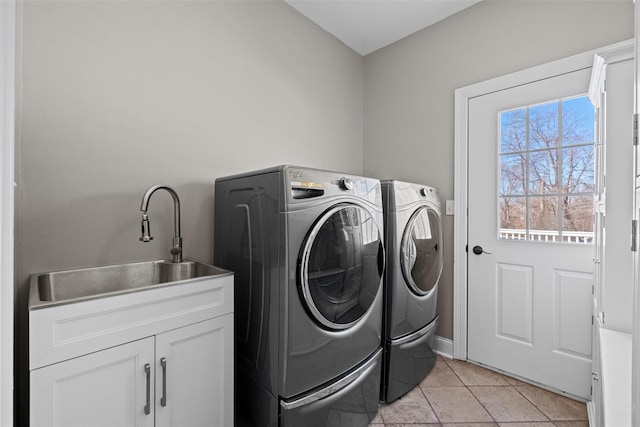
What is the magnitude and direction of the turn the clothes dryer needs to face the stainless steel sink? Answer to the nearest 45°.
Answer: approximately 90° to its right

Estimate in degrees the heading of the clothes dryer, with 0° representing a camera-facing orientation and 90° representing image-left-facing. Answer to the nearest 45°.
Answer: approximately 315°

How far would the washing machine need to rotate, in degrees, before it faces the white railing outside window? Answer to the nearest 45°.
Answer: approximately 45° to its left

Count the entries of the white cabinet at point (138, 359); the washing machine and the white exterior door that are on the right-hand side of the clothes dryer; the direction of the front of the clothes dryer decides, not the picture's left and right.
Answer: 2

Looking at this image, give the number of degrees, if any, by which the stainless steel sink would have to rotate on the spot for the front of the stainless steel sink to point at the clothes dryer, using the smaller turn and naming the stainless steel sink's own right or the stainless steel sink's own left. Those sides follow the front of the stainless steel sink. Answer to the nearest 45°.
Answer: approximately 45° to the stainless steel sink's own left

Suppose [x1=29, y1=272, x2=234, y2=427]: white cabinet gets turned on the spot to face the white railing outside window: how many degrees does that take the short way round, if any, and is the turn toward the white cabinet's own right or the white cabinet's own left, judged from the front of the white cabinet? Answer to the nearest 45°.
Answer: approximately 45° to the white cabinet's own left

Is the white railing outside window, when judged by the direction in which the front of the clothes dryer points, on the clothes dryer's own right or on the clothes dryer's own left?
on the clothes dryer's own left

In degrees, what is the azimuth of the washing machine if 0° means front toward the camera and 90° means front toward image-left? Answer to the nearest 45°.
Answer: approximately 315°

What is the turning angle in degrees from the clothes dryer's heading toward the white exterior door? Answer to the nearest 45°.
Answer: approximately 90° to its left
